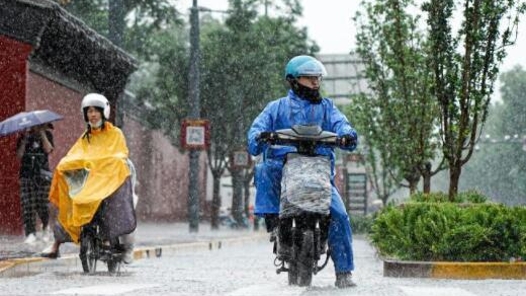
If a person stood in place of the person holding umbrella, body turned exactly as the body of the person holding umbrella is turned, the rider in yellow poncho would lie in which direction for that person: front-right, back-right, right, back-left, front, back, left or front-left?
front

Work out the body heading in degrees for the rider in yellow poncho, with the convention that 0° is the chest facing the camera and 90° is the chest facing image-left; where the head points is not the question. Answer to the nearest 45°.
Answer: approximately 45°

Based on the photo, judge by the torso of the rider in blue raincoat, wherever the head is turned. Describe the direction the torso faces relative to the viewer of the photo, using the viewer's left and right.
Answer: facing the viewer

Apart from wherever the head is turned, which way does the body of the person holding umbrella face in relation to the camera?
toward the camera

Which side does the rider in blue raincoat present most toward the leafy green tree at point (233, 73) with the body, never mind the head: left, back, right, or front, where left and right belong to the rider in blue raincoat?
back

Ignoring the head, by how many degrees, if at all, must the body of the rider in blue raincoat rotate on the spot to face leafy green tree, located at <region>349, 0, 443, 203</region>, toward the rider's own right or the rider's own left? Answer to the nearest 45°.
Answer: approximately 180°

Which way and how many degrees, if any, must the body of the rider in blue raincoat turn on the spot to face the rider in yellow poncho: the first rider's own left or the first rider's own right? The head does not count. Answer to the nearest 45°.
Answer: approximately 135° to the first rider's own right

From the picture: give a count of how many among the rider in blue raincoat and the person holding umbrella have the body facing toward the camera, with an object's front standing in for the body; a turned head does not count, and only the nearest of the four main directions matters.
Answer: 2
